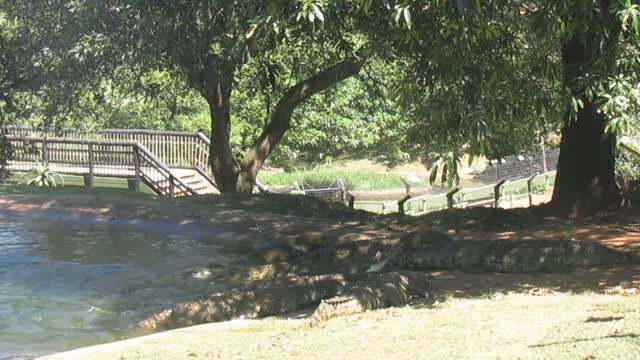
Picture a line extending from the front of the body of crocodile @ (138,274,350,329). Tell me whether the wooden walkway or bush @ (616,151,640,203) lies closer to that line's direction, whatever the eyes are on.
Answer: the wooden walkway

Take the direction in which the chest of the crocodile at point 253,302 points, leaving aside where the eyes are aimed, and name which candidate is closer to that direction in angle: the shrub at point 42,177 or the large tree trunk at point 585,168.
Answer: the shrub

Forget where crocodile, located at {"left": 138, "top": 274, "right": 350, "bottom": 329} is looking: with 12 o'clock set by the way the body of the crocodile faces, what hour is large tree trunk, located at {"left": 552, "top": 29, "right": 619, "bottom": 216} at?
The large tree trunk is roughly at 5 o'clock from the crocodile.

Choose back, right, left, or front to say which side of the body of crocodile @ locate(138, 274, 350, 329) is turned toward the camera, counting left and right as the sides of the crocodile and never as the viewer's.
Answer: left

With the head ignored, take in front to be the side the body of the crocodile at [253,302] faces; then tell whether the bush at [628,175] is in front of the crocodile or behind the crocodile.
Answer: behind

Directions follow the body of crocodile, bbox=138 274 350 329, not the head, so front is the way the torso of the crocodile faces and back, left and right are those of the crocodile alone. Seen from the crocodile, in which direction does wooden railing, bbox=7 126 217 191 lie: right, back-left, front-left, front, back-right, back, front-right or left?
right

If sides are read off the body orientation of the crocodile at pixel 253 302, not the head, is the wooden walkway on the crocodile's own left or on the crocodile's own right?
on the crocodile's own right

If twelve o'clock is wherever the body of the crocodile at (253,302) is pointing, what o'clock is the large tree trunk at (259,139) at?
The large tree trunk is roughly at 3 o'clock from the crocodile.
